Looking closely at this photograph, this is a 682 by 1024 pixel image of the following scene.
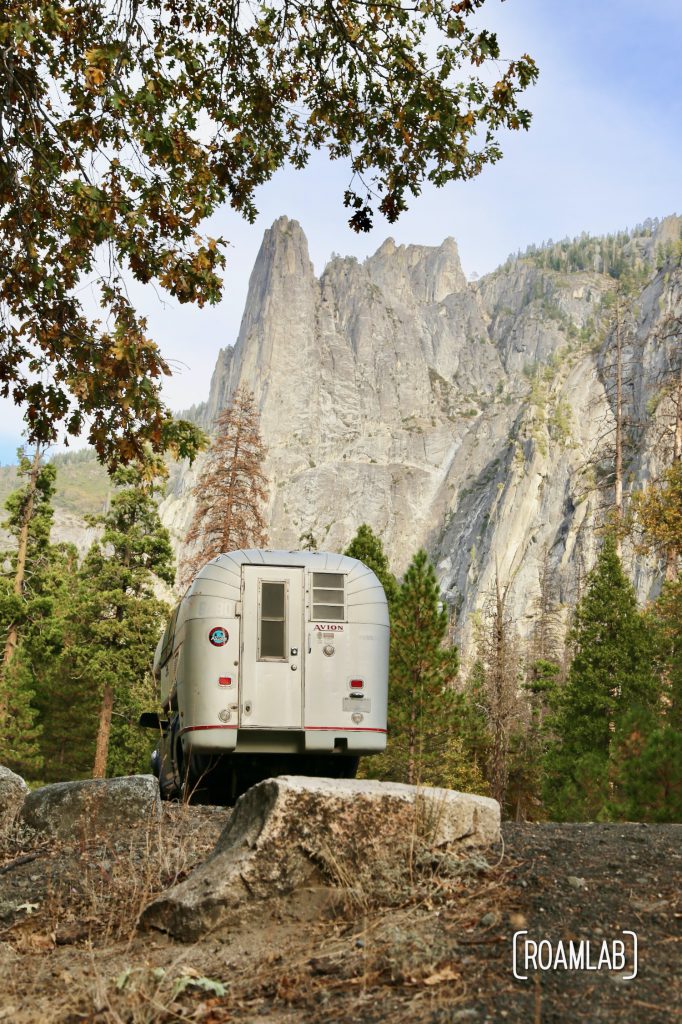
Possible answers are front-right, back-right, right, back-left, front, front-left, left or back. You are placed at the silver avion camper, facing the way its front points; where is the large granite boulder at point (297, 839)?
back

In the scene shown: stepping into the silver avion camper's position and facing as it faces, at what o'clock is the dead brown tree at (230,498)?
The dead brown tree is roughly at 12 o'clock from the silver avion camper.

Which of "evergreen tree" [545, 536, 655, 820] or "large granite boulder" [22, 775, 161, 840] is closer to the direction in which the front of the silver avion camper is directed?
the evergreen tree

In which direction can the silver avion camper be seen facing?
away from the camera

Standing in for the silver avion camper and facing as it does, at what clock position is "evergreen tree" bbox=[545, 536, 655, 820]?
The evergreen tree is roughly at 1 o'clock from the silver avion camper.

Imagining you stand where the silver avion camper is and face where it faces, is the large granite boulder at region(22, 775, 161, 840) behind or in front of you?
behind

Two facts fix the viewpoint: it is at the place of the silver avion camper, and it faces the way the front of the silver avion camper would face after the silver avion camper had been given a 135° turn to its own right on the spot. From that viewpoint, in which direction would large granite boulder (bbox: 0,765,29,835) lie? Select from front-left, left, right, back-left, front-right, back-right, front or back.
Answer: right
